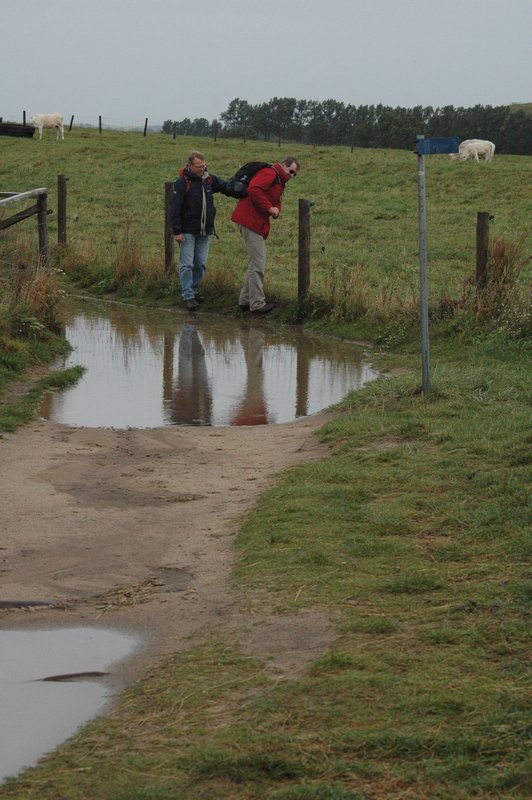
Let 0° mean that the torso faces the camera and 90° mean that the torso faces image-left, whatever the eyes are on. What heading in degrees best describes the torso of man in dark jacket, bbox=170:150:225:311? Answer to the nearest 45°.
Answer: approximately 315°

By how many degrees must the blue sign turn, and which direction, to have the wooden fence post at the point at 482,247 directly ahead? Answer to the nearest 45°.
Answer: approximately 180°

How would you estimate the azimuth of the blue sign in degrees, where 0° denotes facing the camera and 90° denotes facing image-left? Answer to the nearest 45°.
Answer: approximately 0°

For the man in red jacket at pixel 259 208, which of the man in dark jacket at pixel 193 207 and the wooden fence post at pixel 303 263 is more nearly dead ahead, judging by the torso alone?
the wooden fence post

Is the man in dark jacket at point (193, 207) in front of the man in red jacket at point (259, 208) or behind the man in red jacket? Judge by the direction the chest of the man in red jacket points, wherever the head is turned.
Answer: behind

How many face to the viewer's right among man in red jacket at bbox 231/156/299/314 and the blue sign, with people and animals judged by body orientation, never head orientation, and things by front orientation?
1

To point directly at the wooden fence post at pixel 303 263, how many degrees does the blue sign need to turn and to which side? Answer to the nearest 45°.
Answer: approximately 180°

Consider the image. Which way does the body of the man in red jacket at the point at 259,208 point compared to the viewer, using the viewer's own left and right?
facing to the right of the viewer
